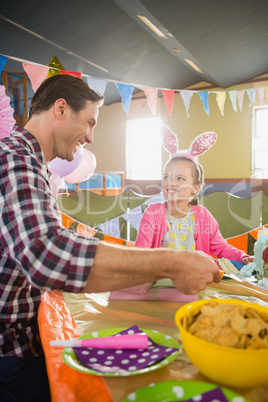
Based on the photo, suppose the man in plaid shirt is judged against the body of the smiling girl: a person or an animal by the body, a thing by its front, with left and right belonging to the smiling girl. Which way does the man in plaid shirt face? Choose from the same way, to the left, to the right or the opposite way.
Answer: to the left

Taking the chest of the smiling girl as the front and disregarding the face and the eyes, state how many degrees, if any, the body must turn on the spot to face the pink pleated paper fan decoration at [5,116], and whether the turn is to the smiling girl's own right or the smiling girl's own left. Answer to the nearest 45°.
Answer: approximately 90° to the smiling girl's own right

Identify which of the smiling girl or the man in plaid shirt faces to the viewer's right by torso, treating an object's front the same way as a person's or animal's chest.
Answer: the man in plaid shirt

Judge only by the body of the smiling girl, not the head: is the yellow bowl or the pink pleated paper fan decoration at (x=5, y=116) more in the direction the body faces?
the yellow bowl

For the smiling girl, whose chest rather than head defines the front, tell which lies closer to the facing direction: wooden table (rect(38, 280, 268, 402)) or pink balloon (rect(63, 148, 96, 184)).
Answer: the wooden table

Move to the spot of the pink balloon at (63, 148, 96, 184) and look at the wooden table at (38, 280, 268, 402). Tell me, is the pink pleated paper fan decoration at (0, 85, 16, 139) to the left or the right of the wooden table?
right

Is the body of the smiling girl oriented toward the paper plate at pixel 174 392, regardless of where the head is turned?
yes

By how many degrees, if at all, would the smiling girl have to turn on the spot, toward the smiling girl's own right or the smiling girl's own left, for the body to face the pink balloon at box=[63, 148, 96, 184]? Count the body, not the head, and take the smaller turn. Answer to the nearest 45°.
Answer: approximately 135° to the smiling girl's own right

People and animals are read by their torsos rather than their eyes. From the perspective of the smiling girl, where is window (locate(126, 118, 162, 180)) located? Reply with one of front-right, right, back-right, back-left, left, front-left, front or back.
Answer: back

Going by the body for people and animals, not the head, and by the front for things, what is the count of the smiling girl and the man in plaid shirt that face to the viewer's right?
1

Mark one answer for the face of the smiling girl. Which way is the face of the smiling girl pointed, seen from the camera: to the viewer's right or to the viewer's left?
to the viewer's left

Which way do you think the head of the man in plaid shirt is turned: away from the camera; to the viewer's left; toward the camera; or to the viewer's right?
to the viewer's right

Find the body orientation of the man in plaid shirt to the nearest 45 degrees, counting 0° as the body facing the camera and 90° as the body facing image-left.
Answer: approximately 270°
